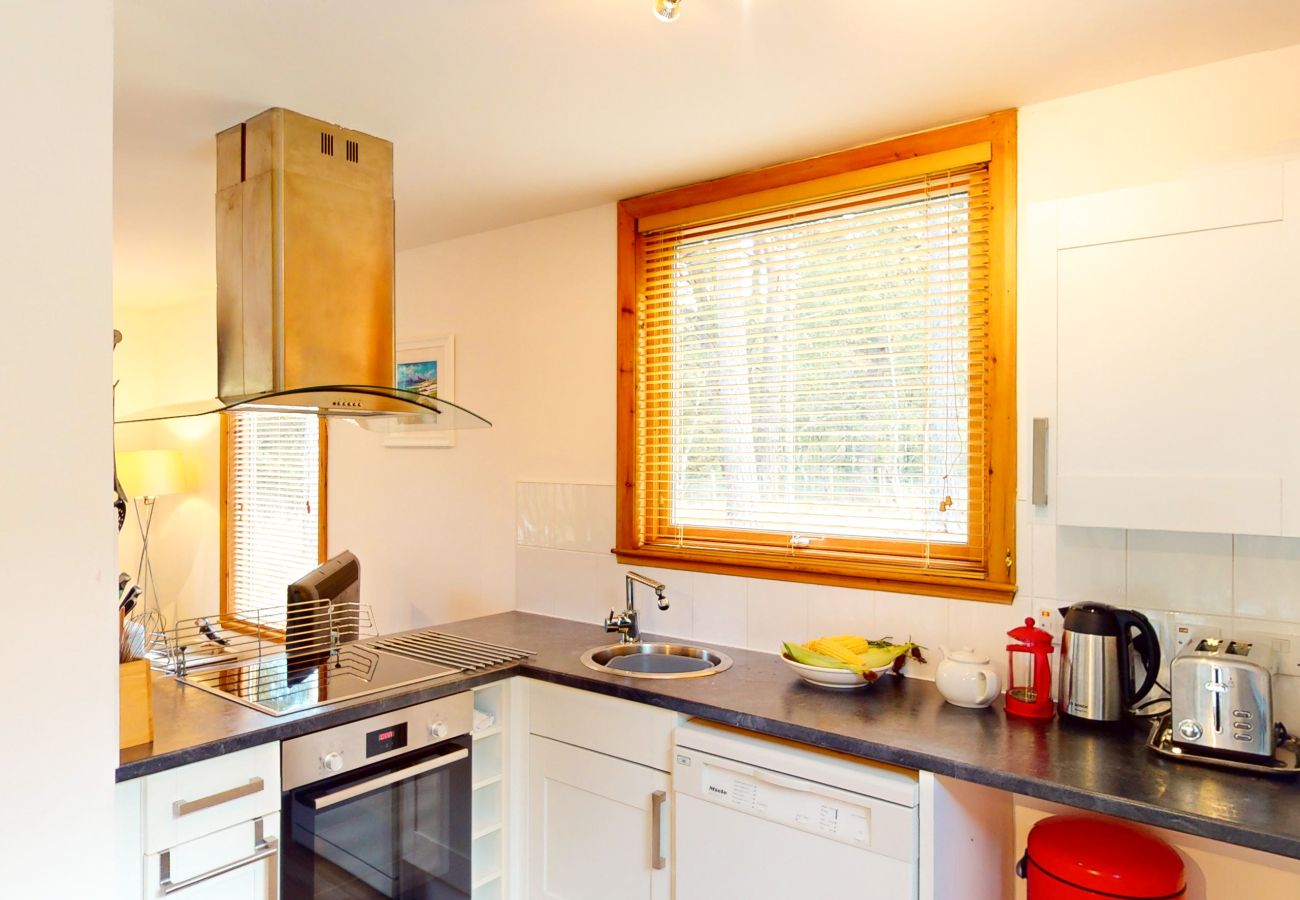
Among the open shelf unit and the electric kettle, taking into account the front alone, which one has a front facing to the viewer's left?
the electric kettle

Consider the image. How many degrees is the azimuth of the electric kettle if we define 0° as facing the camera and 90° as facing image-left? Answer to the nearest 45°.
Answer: approximately 90°

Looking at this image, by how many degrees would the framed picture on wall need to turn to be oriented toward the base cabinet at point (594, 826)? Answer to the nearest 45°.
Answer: approximately 45° to its left

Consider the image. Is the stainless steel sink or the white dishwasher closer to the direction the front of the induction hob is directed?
the white dishwasher

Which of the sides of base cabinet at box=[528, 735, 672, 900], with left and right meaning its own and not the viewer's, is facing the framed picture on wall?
right

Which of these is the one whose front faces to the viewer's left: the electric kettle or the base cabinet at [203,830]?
the electric kettle
